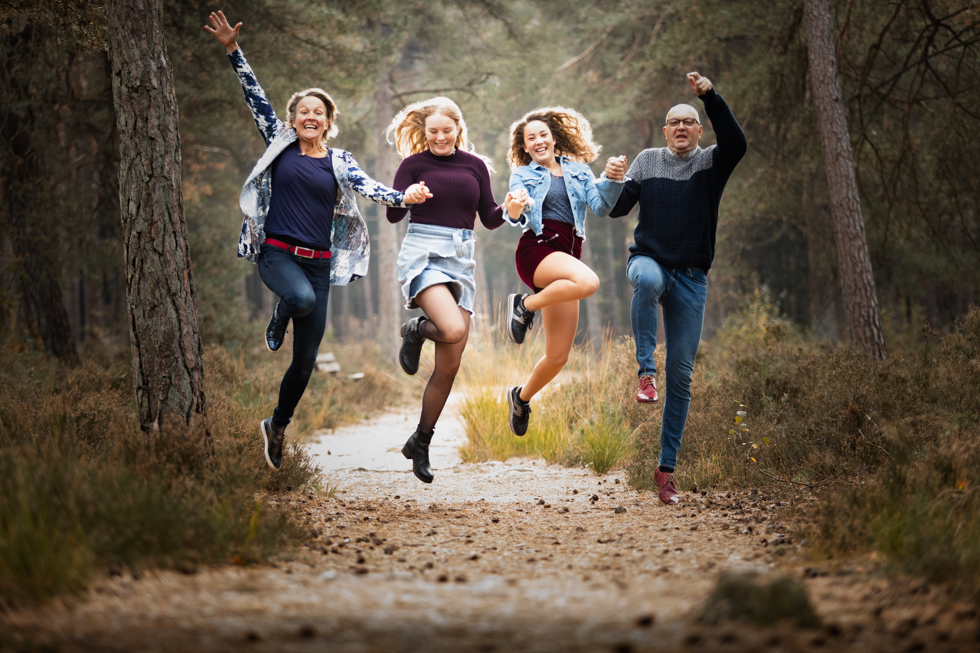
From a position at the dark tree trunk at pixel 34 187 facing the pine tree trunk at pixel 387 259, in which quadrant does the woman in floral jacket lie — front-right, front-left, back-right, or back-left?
back-right

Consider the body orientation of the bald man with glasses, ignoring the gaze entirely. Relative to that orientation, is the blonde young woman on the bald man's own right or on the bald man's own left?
on the bald man's own right

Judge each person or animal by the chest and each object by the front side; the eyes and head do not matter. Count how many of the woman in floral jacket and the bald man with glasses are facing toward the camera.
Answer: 2

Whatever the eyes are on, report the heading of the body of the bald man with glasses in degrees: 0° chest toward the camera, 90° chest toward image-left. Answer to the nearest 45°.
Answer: approximately 0°

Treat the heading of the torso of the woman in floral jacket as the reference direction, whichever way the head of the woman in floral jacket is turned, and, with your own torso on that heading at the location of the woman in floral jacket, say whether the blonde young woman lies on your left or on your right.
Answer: on your left

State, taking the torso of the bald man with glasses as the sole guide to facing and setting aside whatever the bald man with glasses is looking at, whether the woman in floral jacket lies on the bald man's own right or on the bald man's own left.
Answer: on the bald man's own right

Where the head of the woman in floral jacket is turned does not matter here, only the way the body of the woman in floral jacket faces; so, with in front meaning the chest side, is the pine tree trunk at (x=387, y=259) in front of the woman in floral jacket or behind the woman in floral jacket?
behind
